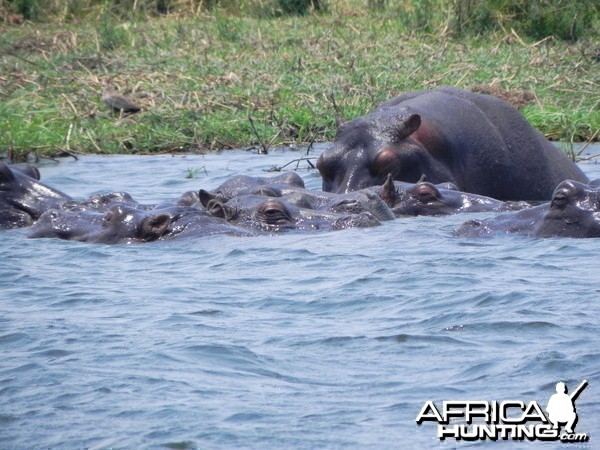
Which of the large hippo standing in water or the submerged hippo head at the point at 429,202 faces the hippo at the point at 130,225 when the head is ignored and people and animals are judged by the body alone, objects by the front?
the large hippo standing in water

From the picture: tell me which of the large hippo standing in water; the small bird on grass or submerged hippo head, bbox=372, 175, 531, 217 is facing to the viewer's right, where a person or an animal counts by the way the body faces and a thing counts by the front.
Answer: the submerged hippo head

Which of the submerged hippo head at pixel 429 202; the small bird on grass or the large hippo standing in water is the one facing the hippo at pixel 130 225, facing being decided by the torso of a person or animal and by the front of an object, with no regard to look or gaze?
the large hippo standing in water

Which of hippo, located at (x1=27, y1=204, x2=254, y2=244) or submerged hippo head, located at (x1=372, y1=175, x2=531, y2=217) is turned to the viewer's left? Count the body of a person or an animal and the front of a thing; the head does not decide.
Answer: the hippo

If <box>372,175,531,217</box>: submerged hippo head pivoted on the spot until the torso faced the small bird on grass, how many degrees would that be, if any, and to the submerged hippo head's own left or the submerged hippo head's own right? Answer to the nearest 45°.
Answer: approximately 135° to the submerged hippo head's own left

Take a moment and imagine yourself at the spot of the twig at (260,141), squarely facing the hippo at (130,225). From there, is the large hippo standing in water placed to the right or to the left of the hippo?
left

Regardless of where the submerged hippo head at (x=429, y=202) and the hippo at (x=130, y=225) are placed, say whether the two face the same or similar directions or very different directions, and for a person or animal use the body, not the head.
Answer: very different directions

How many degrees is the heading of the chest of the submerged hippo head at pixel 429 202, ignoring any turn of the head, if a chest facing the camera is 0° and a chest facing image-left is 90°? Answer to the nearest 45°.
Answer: approximately 270°

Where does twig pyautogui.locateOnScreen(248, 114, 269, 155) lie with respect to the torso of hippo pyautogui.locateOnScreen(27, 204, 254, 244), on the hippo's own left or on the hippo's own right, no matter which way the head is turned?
on the hippo's own right
